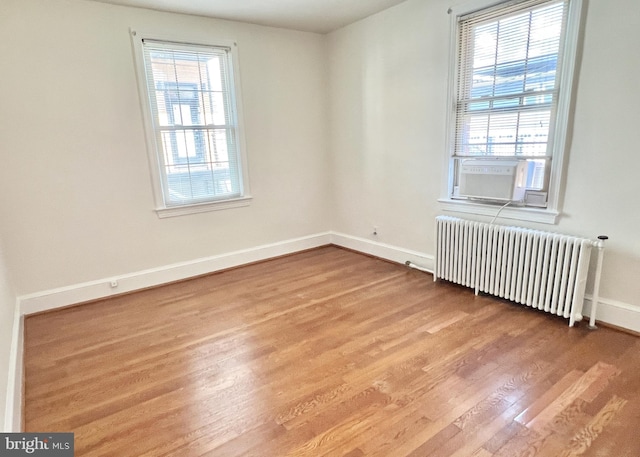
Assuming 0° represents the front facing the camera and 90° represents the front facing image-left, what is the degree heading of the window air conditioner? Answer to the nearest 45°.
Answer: approximately 45°

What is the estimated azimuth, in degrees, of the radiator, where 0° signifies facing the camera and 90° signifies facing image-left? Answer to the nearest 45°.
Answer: approximately 45°
